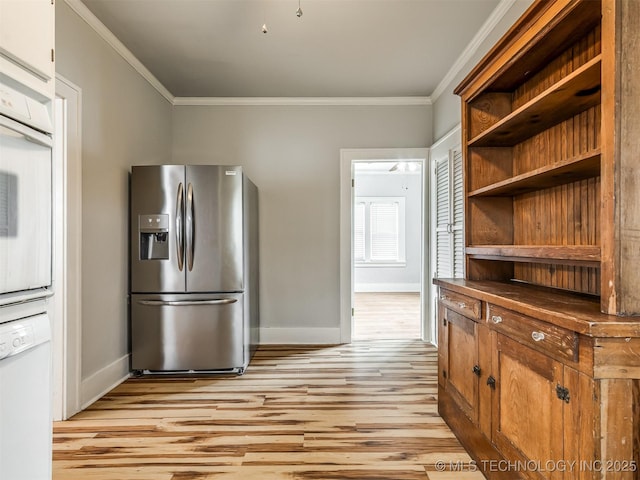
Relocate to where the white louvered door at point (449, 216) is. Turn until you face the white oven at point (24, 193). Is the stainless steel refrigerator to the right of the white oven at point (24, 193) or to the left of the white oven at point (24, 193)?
right

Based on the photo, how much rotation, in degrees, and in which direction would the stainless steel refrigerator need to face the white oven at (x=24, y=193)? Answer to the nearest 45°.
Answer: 0° — it already faces it

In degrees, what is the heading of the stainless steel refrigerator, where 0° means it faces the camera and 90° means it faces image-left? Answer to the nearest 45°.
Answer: approximately 0°

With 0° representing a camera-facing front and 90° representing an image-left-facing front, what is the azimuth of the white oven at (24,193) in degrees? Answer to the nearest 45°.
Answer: approximately 315°

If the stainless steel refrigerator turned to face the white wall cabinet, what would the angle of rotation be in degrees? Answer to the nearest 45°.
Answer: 0° — it already faces it

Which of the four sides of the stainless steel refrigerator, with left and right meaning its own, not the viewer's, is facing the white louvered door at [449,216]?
left
